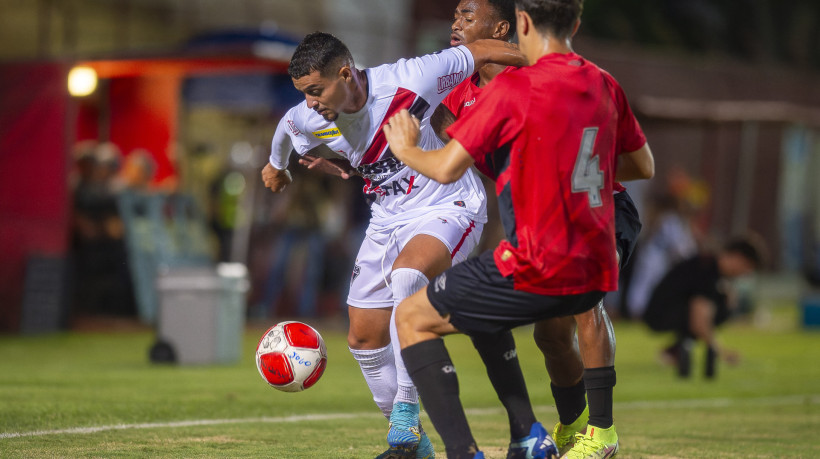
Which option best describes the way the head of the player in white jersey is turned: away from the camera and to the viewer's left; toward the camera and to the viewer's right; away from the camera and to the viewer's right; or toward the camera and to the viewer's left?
toward the camera and to the viewer's left

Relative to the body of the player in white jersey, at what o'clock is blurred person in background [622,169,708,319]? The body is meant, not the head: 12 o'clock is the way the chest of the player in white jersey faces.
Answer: The blurred person in background is roughly at 5 o'clock from the player in white jersey.

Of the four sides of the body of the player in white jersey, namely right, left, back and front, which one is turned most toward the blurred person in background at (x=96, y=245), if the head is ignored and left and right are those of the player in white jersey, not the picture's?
right

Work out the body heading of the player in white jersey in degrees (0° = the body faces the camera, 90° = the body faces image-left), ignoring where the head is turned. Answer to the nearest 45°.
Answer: approximately 45°

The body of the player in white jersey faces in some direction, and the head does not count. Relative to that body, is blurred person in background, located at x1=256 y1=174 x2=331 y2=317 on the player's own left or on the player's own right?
on the player's own right

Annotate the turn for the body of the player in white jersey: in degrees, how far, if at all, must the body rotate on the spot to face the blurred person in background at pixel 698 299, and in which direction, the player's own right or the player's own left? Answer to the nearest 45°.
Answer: approximately 180°
